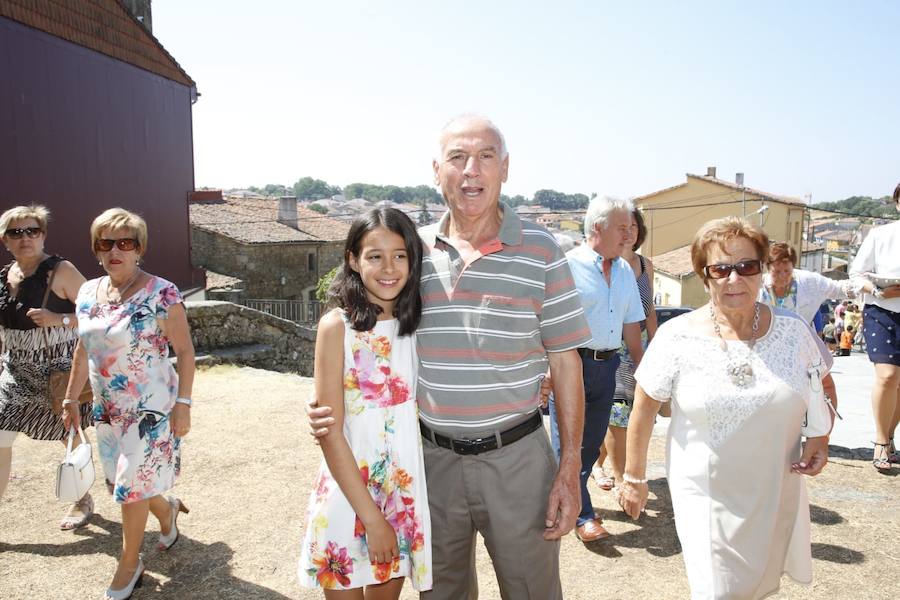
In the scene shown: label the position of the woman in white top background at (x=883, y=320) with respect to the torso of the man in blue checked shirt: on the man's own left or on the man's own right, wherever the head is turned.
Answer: on the man's own left

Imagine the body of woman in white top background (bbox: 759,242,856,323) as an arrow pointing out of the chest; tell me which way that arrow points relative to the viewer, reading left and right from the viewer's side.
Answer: facing the viewer and to the left of the viewer

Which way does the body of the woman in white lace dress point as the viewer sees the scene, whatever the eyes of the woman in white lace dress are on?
toward the camera

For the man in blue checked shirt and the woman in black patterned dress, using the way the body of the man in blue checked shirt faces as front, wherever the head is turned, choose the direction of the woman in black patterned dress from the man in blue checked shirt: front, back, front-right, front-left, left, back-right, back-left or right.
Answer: back-right

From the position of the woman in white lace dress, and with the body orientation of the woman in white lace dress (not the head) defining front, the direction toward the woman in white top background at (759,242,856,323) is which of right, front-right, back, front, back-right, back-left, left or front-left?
back

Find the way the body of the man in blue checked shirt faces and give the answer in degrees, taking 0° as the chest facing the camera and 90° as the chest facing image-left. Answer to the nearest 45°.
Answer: approximately 315°

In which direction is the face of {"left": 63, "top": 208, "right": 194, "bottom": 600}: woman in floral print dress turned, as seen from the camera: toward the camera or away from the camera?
toward the camera

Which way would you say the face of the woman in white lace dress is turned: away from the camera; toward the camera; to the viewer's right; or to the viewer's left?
toward the camera

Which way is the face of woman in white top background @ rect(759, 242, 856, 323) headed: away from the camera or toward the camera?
toward the camera

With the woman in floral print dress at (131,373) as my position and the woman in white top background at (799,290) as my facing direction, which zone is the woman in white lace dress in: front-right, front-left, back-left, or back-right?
front-right

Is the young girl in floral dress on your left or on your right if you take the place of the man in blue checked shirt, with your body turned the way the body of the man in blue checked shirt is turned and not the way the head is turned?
on your right

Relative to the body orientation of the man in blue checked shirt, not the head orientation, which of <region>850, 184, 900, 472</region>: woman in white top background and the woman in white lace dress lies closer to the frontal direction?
the woman in white lace dress

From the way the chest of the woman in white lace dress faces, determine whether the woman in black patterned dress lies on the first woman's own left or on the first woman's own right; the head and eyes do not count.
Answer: on the first woman's own right
